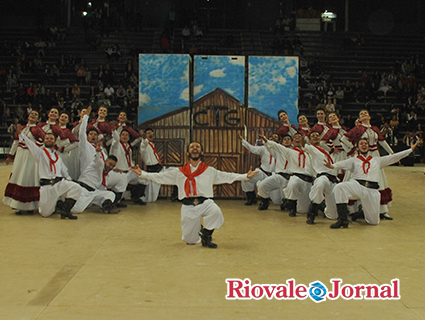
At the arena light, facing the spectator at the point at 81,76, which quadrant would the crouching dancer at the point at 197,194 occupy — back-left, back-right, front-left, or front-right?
front-left

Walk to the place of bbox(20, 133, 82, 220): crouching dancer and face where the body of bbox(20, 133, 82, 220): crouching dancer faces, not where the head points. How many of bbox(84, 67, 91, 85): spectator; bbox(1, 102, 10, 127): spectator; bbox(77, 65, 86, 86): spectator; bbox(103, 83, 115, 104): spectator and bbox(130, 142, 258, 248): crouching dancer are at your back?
4

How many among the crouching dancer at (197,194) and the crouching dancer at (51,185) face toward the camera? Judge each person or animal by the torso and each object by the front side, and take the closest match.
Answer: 2

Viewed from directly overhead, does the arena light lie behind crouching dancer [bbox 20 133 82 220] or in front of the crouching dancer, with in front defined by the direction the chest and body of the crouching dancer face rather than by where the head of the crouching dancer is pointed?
behind

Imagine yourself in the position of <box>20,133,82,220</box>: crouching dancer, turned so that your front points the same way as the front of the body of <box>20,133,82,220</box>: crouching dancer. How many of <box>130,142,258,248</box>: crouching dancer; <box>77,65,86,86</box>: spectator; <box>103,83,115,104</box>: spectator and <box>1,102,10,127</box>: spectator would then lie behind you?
3

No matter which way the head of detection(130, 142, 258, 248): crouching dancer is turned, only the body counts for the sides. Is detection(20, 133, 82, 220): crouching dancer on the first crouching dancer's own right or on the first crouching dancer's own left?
on the first crouching dancer's own right

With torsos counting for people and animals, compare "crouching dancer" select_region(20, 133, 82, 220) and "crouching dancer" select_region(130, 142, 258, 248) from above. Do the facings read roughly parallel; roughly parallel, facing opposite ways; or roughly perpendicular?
roughly parallel

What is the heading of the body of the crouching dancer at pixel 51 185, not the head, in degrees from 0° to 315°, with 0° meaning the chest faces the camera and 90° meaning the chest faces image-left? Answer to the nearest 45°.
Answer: approximately 0°

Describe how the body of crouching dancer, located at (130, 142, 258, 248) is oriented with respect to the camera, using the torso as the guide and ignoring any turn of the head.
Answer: toward the camera

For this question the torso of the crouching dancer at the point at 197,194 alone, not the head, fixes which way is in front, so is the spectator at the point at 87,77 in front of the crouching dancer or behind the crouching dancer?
behind

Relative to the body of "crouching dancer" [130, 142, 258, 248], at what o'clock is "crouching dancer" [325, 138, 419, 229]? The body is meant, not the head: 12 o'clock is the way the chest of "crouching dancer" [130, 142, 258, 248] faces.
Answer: "crouching dancer" [325, 138, 419, 229] is roughly at 8 o'clock from "crouching dancer" [130, 142, 258, 248].

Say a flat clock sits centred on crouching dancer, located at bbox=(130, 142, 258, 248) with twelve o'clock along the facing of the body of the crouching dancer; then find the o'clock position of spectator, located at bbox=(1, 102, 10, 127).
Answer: The spectator is roughly at 5 o'clock from the crouching dancer.

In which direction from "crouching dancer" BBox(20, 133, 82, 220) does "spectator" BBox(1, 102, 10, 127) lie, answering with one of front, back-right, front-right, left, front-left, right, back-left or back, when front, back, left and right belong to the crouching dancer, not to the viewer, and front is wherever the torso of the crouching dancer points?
back
